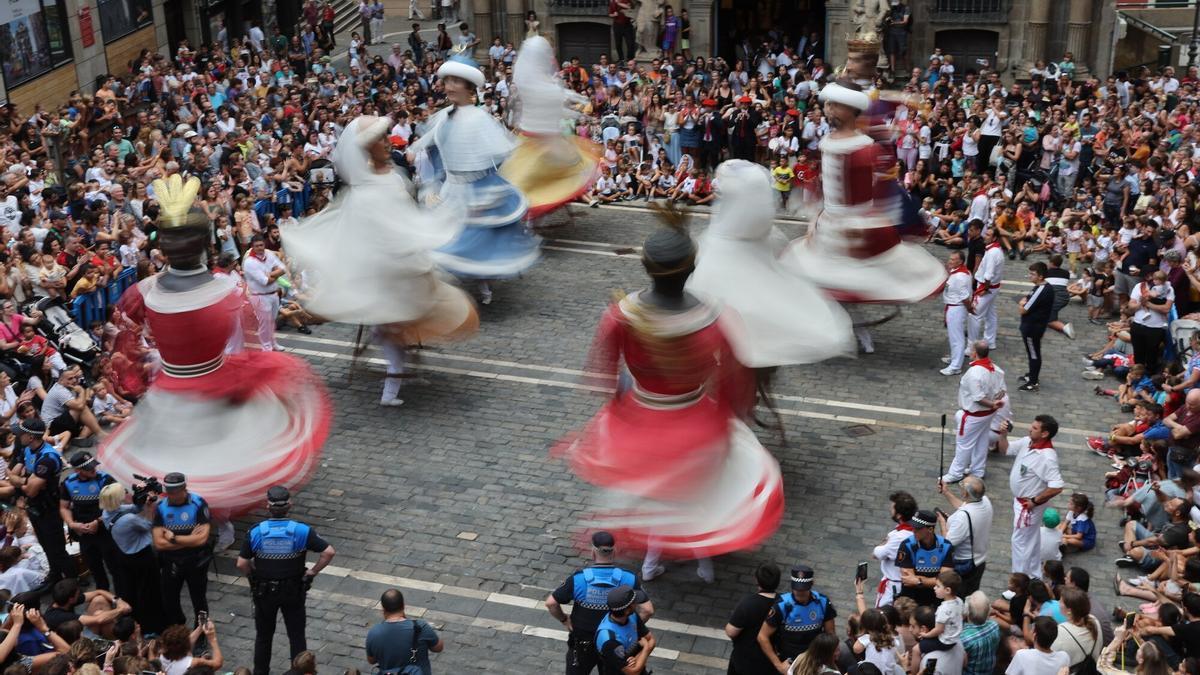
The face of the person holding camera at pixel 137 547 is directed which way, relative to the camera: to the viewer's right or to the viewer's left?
to the viewer's right

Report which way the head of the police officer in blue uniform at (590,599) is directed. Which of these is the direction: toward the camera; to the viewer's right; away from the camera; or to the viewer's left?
away from the camera

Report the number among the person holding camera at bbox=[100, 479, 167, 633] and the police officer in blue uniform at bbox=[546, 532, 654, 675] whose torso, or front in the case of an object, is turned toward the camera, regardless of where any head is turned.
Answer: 0

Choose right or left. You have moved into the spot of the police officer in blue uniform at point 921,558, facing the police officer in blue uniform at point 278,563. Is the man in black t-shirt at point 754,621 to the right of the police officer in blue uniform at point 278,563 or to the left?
left

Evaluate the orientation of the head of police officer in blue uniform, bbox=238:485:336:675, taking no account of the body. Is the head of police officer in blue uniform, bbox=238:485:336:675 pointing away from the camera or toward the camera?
away from the camera

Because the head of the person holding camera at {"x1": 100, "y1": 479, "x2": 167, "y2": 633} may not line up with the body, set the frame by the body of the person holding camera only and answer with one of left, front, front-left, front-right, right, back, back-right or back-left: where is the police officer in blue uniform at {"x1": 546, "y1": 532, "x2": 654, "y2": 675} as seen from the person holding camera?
right

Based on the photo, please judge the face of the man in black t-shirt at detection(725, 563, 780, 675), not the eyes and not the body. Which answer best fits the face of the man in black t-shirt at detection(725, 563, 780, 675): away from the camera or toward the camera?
away from the camera

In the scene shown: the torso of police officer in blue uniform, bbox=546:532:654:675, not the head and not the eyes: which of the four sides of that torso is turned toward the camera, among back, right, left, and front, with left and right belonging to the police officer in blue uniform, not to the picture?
back

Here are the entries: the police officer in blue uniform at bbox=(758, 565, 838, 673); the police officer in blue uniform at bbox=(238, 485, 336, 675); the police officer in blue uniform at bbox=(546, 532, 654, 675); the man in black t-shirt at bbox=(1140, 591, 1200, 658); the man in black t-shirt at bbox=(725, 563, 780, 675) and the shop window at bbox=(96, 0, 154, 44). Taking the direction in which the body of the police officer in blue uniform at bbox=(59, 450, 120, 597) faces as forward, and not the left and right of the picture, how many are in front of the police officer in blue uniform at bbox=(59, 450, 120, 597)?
5

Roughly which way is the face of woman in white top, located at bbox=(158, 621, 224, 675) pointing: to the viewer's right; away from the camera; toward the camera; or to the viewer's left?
away from the camera

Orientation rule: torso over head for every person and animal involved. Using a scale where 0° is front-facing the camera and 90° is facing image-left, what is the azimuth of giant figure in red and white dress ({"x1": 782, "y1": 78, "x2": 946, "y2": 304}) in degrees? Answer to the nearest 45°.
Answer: approximately 45°

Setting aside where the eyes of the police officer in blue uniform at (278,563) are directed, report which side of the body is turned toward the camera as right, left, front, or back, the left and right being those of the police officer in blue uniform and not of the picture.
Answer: back

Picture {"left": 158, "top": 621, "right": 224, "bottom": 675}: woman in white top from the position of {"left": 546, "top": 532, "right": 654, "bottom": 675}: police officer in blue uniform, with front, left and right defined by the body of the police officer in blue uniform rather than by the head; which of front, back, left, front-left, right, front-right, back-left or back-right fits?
left

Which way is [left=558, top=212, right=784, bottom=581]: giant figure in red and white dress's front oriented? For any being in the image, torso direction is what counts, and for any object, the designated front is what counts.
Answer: away from the camera
